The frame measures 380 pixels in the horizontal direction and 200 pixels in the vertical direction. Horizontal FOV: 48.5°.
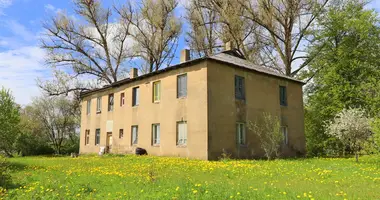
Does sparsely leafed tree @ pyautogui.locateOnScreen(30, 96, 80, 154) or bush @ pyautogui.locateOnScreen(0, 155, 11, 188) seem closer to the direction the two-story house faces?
the bush

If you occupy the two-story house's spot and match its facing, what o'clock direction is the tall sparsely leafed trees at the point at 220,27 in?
The tall sparsely leafed trees is roughly at 5 o'clock from the two-story house.

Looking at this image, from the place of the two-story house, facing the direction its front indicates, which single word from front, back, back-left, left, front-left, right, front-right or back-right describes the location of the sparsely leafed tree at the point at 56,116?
right

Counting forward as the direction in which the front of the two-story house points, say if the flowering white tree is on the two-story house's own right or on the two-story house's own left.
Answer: on the two-story house's own left

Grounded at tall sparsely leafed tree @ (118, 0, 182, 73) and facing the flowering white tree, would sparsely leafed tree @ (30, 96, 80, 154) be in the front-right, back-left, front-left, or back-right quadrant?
back-right

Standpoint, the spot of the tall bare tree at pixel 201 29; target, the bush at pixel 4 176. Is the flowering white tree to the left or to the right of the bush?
left

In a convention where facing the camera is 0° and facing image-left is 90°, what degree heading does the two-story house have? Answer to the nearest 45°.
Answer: approximately 45°

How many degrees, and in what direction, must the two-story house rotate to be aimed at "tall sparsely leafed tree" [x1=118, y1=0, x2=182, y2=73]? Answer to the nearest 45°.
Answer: approximately 135° to its right

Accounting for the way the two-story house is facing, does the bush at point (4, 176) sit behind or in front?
in front

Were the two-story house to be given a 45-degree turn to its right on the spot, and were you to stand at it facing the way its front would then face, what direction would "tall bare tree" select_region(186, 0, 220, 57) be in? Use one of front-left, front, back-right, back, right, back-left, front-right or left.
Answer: right
